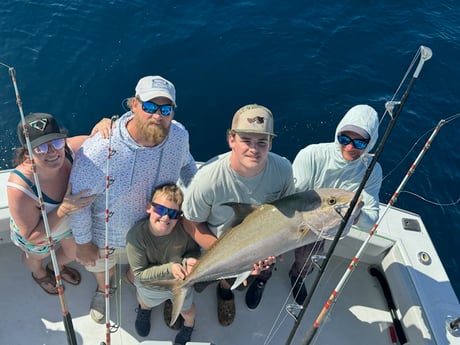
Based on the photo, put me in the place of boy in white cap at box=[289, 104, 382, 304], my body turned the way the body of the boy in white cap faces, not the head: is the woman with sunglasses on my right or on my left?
on my right

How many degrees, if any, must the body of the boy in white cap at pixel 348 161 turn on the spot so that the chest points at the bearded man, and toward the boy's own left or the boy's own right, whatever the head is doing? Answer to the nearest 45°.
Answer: approximately 45° to the boy's own right

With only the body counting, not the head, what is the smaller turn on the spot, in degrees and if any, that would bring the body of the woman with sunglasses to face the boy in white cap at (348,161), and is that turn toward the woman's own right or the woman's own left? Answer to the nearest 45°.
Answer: approximately 45° to the woman's own left

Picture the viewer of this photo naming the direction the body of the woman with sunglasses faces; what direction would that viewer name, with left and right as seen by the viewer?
facing the viewer and to the right of the viewer
